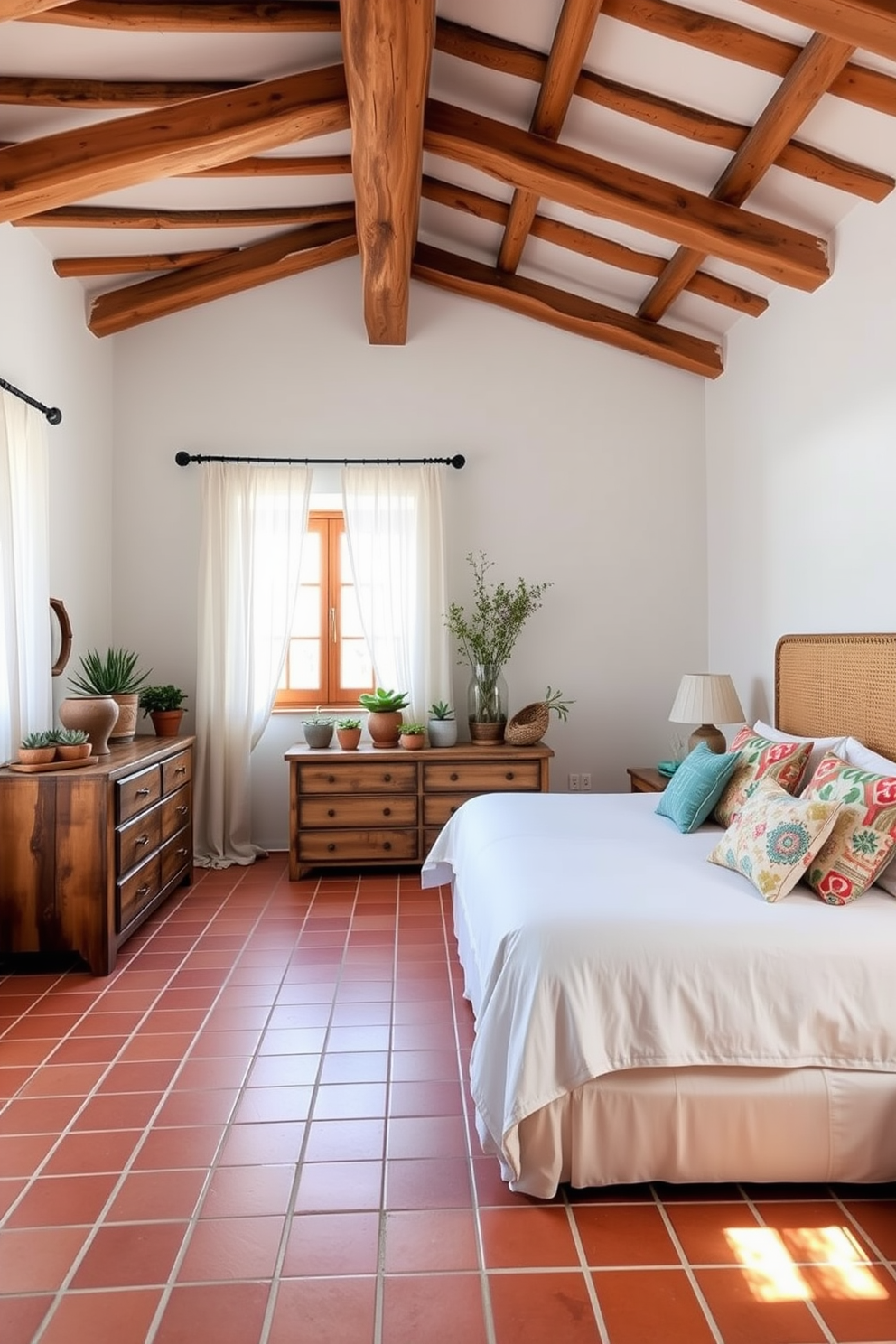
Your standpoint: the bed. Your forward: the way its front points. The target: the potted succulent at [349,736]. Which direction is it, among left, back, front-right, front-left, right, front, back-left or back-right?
front-right

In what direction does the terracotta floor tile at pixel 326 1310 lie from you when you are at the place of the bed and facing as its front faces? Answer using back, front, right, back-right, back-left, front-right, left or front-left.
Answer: front-left

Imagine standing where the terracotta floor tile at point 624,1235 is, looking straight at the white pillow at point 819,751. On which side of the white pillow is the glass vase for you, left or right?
left

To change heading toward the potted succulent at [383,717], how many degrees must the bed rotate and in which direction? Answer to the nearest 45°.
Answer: approximately 45° to its right

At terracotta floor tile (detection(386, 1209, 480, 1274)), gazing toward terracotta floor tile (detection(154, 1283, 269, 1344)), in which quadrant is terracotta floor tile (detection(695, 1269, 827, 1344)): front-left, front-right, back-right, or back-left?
back-left

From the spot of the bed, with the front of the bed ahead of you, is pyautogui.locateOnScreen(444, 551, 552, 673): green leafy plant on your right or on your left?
on your right

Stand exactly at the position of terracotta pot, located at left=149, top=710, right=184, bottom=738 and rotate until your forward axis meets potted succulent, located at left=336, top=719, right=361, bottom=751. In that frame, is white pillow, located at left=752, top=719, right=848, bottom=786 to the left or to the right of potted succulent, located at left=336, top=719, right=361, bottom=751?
right

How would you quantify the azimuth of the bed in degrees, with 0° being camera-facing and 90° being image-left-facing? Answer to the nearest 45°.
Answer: approximately 90°

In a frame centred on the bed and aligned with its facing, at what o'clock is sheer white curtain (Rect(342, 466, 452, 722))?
The sheer white curtain is roughly at 2 o'clock from the bed.
